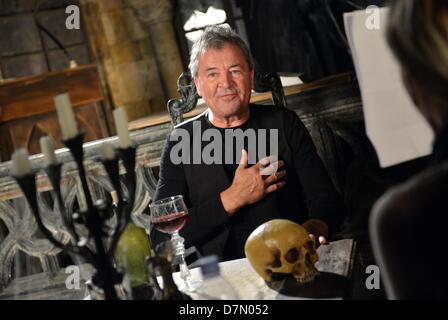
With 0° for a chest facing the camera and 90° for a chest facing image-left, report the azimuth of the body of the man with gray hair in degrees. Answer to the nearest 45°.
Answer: approximately 0°

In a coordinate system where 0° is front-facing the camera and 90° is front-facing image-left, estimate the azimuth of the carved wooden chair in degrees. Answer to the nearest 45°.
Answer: approximately 0°

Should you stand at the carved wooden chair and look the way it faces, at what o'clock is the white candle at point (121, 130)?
The white candle is roughly at 12 o'clock from the carved wooden chair.

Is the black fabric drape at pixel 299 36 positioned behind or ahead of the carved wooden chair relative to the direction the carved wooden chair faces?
behind
